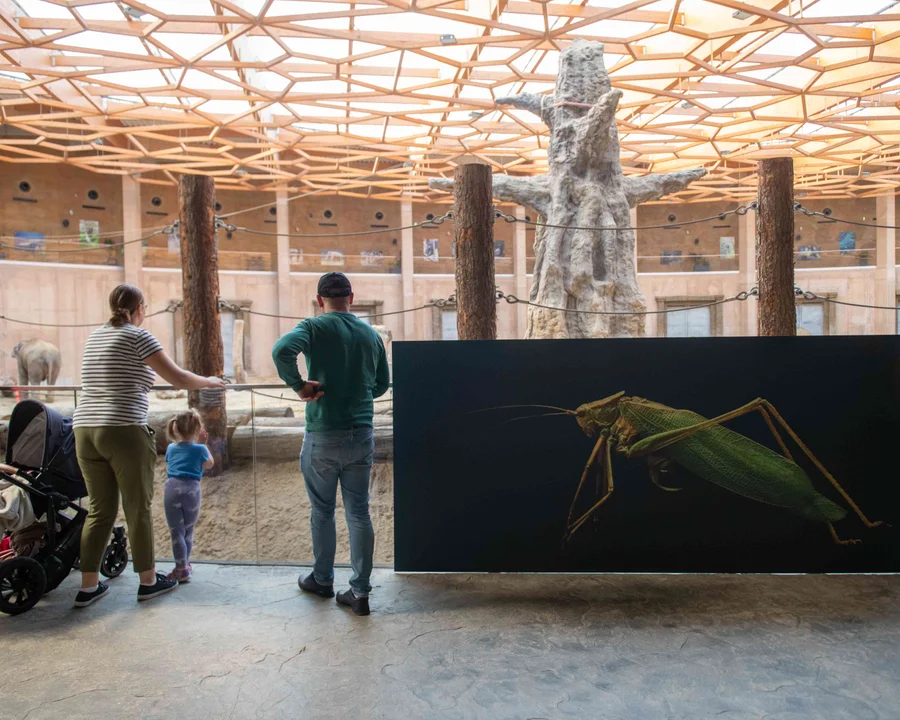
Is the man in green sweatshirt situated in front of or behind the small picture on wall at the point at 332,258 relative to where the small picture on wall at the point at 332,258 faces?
in front

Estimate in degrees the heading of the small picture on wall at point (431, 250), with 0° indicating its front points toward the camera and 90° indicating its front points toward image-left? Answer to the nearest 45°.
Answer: approximately 0°

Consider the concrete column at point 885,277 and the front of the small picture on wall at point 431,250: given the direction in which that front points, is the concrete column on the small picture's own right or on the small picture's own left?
on the small picture's own left

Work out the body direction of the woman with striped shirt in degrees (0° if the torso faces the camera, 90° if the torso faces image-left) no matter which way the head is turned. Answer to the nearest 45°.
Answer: approximately 225°

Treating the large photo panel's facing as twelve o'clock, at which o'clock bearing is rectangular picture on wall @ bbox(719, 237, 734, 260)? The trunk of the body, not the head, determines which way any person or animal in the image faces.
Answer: The rectangular picture on wall is roughly at 6 o'clock from the large photo panel.

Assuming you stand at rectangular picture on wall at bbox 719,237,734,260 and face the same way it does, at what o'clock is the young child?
The young child is roughly at 12 o'clock from the rectangular picture on wall.

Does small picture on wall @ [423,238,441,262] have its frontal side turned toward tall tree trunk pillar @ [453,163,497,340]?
yes

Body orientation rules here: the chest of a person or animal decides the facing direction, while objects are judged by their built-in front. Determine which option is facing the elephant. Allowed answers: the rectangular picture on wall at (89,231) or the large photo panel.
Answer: the rectangular picture on wall

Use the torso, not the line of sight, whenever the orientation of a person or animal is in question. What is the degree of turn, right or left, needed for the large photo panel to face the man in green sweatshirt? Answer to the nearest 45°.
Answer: approximately 45° to its right

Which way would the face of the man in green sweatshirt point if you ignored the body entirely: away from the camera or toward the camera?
away from the camera

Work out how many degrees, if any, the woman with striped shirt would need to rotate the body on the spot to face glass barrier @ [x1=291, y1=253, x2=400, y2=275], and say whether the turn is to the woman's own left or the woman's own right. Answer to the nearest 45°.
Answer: approximately 45° to the woman's own left

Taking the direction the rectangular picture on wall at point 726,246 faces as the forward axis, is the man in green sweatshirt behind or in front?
in front
